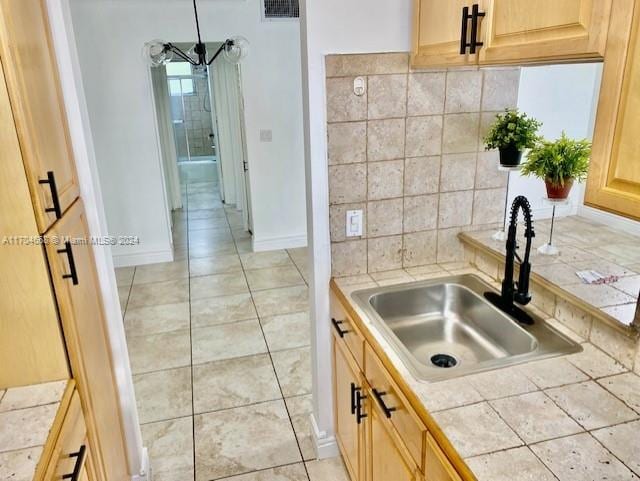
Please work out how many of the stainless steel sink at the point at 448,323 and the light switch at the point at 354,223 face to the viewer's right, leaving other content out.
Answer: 0

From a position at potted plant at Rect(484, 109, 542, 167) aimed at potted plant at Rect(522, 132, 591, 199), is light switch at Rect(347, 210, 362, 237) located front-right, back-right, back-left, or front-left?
back-right

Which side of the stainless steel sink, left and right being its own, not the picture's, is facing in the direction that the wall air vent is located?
right

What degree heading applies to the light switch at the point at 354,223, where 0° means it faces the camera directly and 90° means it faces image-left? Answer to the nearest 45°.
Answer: approximately 0°

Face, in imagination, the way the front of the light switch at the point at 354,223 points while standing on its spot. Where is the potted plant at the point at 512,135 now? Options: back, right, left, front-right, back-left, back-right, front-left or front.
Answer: left

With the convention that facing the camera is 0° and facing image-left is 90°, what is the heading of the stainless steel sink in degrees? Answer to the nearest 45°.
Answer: approximately 45°

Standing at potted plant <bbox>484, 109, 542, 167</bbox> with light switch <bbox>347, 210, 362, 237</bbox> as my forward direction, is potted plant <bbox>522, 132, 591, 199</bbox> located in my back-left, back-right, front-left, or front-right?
back-left
